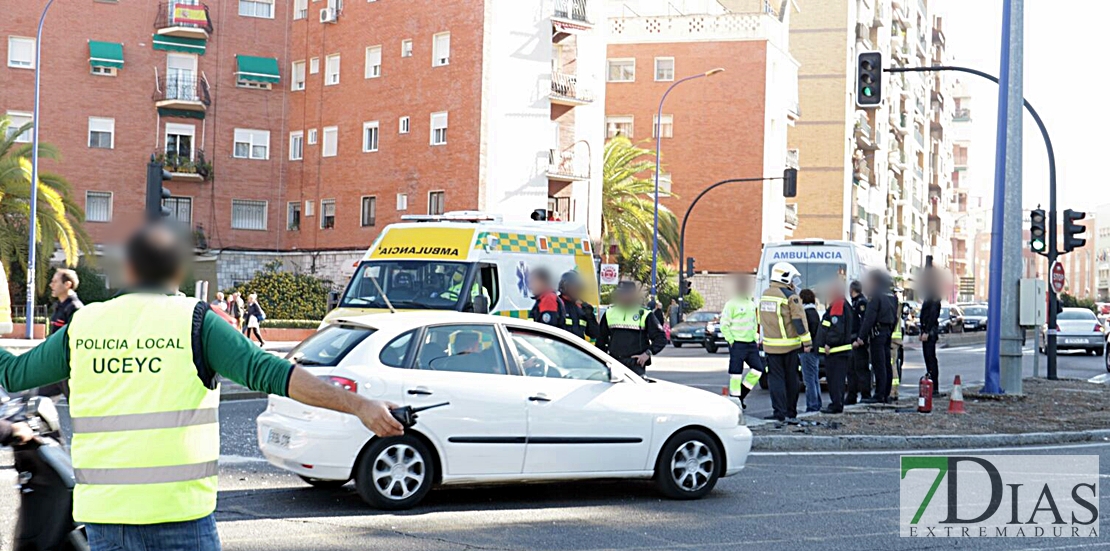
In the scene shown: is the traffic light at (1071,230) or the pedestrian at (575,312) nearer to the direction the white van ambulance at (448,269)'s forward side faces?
the pedestrian

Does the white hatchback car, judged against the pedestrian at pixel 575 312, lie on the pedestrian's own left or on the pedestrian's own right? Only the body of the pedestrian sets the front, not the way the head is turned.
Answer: on the pedestrian's own right

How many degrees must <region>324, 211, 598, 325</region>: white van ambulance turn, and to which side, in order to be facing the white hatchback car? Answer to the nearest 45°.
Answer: approximately 45° to its left

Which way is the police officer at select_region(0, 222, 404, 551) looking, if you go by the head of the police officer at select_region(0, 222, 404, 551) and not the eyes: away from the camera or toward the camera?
away from the camera

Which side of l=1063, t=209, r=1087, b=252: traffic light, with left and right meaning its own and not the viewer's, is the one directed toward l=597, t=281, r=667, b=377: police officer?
right

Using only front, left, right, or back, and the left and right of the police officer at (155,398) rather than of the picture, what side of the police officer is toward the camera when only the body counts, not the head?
back

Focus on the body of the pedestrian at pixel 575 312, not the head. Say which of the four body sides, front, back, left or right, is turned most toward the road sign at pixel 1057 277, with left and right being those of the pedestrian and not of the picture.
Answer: left

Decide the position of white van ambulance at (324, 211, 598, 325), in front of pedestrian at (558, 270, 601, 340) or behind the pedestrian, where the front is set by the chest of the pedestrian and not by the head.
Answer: behind

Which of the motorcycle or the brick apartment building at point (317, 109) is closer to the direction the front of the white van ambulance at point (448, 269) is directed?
the motorcycle
